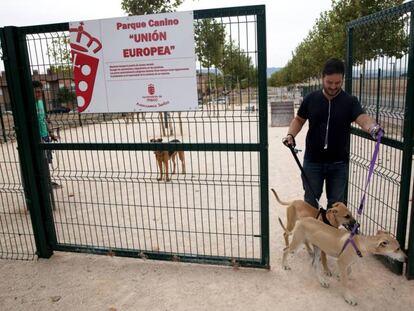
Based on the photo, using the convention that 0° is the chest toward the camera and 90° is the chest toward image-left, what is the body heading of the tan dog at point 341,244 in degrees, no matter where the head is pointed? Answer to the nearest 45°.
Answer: approximately 315°

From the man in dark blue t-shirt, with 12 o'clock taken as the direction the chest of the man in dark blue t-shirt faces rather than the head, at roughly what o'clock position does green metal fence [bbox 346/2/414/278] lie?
The green metal fence is roughly at 8 o'clock from the man in dark blue t-shirt.

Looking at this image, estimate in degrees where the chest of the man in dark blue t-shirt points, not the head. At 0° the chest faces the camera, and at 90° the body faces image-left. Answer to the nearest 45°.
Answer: approximately 0°

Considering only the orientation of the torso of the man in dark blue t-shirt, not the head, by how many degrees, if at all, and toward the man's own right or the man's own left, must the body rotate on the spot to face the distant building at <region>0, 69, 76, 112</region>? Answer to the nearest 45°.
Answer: approximately 90° to the man's own right

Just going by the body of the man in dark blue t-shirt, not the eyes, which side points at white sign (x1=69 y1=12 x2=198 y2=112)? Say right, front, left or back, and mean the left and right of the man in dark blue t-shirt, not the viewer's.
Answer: right

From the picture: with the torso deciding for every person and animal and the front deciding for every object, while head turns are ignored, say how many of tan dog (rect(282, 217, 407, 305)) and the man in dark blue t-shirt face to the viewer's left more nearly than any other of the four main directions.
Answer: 0

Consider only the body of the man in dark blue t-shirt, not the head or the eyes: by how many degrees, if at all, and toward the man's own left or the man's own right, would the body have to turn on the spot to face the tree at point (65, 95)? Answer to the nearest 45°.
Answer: approximately 90° to the man's own right
